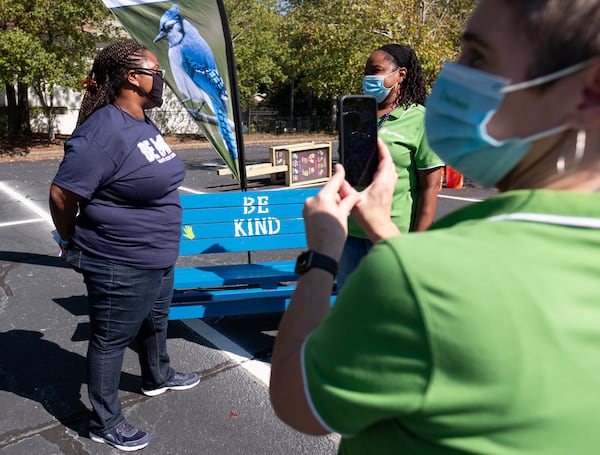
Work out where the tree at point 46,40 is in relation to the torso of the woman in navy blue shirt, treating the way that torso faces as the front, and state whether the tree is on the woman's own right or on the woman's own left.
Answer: on the woman's own left

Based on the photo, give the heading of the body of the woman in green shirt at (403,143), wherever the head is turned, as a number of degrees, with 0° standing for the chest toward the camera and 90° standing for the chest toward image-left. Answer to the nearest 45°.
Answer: approximately 45°

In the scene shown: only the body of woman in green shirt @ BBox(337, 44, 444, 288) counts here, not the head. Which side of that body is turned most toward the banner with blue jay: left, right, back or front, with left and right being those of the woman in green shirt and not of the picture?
right

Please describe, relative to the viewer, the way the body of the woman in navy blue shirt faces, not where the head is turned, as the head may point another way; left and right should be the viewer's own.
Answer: facing to the right of the viewer

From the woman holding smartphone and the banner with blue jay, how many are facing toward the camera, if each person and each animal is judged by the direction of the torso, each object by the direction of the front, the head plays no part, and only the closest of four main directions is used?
1

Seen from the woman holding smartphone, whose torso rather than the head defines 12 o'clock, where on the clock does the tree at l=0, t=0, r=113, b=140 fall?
The tree is roughly at 12 o'clock from the woman holding smartphone.

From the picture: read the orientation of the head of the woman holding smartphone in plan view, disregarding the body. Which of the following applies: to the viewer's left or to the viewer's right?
to the viewer's left

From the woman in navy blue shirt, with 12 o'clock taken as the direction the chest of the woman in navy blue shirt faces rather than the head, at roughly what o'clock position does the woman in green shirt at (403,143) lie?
The woman in green shirt is roughly at 12 o'clock from the woman in navy blue shirt.
